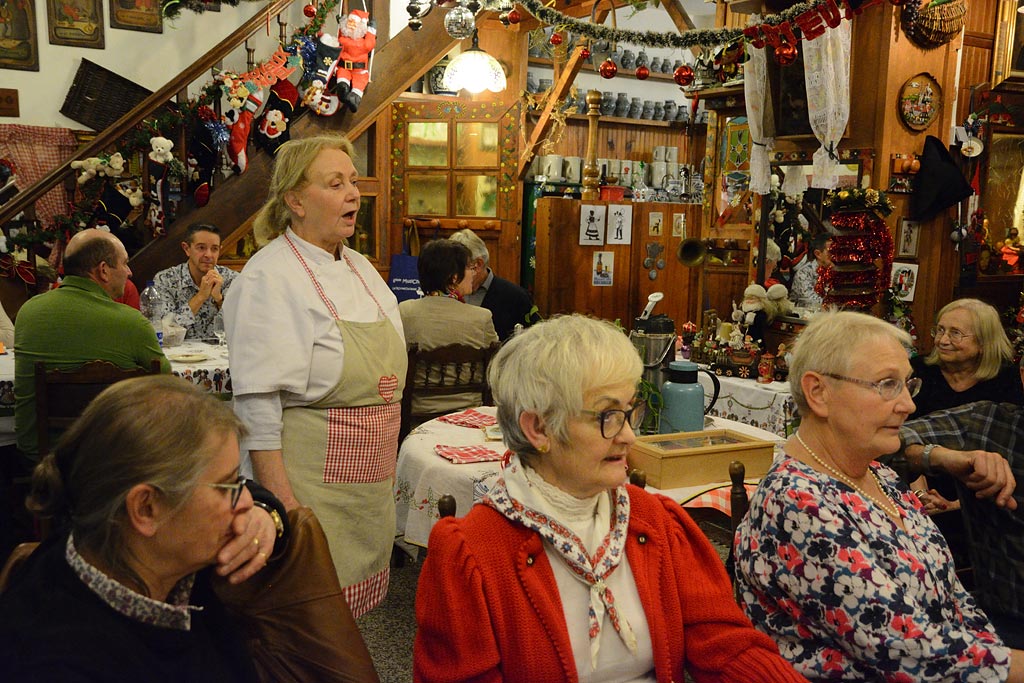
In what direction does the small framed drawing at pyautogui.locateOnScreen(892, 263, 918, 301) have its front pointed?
toward the camera

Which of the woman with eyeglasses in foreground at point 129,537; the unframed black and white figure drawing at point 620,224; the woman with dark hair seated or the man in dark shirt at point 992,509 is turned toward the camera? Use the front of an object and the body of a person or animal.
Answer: the unframed black and white figure drawing

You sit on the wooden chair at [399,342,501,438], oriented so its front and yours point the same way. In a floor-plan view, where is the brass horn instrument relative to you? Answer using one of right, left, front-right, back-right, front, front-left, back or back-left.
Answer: front-right

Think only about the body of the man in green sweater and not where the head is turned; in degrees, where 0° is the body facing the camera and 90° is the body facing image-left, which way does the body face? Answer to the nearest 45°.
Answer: approximately 225°

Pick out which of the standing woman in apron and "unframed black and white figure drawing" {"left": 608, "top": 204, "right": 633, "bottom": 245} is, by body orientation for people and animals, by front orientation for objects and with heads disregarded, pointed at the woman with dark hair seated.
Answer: the unframed black and white figure drawing

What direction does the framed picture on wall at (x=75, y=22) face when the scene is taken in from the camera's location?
facing the viewer

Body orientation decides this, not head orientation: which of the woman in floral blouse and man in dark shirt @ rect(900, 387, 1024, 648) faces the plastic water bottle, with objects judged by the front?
the man in dark shirt

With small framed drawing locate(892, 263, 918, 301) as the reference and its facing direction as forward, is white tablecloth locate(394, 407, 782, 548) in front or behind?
in front

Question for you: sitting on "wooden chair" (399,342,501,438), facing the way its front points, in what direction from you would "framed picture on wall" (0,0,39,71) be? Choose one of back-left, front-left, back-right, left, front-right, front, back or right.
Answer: front-left

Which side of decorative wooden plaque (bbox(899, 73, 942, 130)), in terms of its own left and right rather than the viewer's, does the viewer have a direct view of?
front

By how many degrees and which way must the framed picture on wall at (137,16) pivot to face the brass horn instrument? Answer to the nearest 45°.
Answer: approximately 45° to its left

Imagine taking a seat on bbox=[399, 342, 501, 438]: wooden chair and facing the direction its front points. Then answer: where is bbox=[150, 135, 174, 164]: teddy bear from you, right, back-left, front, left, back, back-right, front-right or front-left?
front-left

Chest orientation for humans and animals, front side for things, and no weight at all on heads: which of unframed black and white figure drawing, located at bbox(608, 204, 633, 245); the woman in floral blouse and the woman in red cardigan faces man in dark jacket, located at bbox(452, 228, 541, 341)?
the unframed black and white figure drawing

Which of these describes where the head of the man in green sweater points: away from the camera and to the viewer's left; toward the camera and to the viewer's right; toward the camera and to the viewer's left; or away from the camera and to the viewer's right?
away from the camera and to the viewer's right

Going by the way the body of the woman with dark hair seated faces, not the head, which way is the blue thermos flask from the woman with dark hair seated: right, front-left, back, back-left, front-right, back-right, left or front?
back-right

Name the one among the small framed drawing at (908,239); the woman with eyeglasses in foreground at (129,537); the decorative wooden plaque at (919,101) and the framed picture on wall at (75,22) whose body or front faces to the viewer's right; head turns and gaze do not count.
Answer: the woman with eyeglasses in foreground

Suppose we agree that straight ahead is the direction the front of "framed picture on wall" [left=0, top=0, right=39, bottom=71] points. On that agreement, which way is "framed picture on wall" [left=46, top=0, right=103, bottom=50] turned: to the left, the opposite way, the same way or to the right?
the same way

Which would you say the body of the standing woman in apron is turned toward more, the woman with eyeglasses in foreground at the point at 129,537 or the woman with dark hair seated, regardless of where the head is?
the woman with eyeglasses in foreground

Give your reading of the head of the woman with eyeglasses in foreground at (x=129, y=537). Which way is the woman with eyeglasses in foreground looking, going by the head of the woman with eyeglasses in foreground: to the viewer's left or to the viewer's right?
to the viewer's right

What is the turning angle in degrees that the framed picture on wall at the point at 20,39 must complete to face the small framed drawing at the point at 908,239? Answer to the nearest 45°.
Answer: approximately 45° to its left

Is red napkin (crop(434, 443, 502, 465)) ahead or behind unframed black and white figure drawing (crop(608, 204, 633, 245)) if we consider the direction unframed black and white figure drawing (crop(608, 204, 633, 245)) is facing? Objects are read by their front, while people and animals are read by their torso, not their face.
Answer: ahead

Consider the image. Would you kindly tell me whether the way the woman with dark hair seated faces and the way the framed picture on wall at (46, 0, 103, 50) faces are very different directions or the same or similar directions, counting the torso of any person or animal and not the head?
very different directions
